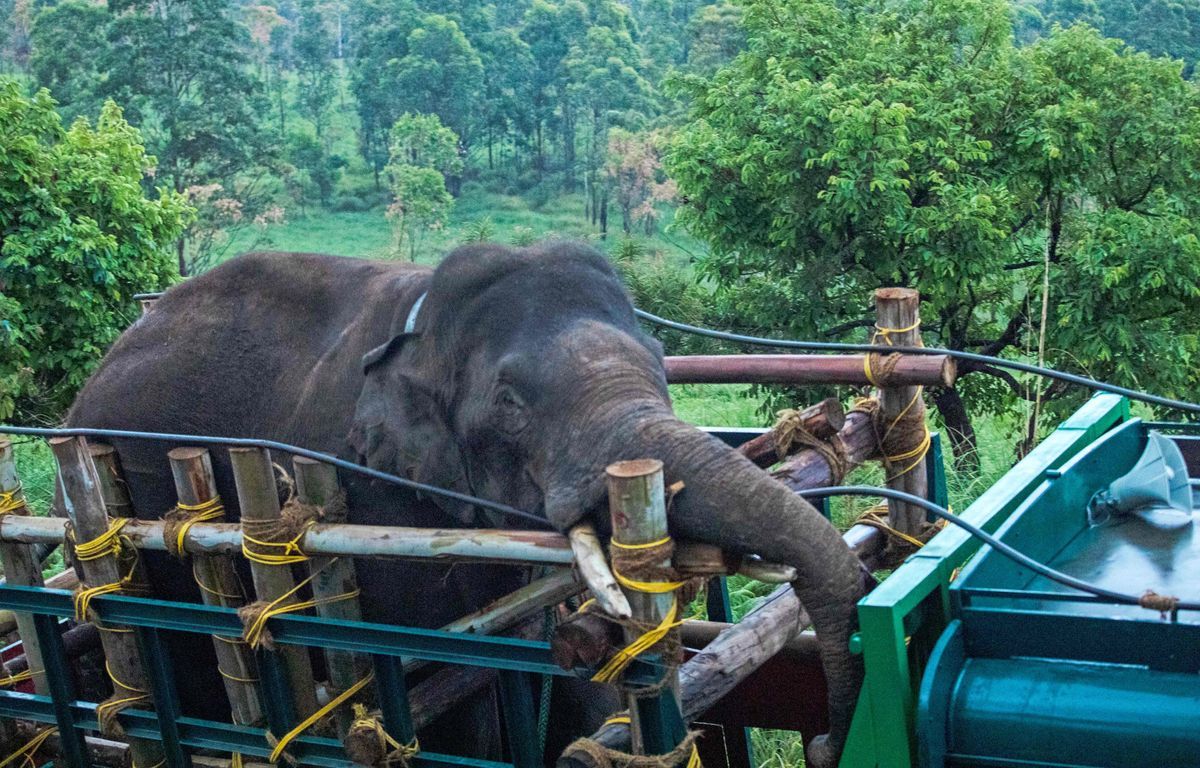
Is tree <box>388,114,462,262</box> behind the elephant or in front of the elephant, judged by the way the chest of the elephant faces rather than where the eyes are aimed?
behind

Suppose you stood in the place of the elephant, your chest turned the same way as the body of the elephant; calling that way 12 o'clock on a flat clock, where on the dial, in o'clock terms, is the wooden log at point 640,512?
The wooden log is roughly at 1 o'clock from the elephant.

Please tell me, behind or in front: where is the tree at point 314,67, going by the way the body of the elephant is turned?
behind

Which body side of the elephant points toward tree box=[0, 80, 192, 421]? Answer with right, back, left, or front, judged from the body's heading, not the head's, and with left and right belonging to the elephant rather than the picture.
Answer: back

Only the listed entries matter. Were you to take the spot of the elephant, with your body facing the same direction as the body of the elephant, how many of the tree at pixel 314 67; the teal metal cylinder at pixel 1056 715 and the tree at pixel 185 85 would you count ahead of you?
1

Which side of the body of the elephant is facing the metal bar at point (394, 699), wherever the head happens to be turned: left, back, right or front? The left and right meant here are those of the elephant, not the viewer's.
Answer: right

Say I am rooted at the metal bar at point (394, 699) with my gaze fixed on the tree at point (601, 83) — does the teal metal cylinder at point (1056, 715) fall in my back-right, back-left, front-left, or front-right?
back-right

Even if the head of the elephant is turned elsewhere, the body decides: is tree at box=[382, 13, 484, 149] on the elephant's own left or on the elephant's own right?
on the elephant's own left

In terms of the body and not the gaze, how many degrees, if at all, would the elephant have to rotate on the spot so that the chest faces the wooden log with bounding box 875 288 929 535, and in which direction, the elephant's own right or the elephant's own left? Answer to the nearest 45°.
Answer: approximately 45° to the elephant's own left

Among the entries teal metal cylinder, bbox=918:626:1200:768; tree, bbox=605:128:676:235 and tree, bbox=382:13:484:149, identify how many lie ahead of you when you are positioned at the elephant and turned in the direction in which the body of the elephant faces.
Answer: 1

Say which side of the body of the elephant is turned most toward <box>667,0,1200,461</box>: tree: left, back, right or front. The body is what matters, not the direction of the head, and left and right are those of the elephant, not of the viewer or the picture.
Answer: left

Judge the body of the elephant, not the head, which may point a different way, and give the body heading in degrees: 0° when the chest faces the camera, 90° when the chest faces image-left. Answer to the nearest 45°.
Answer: approximately 315°

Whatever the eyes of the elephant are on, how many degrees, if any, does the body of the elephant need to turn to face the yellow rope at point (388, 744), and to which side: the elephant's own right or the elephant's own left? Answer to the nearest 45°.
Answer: approximately 90° to the elephant's own right
